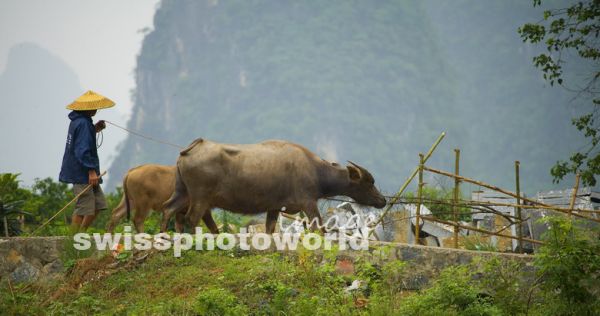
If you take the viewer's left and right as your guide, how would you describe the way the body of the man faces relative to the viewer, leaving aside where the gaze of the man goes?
facing to the right of the viewer

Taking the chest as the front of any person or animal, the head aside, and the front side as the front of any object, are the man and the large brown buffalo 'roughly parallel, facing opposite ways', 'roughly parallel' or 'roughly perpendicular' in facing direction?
roughly parallel

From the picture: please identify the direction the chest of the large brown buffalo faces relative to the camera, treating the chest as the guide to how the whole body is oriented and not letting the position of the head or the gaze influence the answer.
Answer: to the viewer's right

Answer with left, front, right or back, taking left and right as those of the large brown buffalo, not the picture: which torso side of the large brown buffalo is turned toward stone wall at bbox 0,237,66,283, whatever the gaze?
back

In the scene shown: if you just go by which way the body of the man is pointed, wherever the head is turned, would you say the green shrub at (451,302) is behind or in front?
in front

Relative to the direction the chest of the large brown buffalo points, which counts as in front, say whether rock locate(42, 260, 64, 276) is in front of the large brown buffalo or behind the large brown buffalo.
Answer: behind

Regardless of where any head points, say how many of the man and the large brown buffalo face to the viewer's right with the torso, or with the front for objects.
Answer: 2
